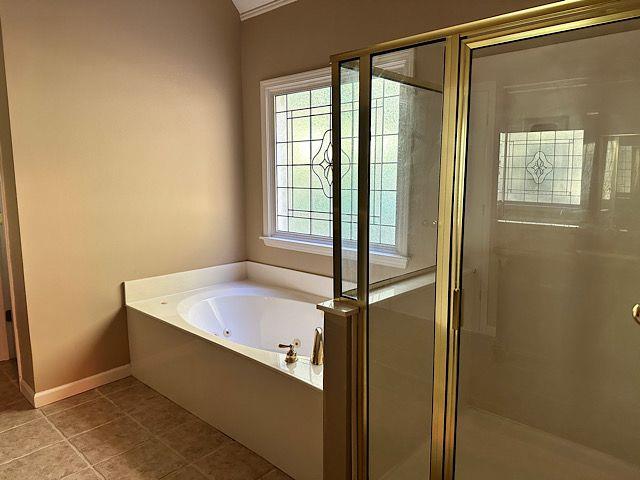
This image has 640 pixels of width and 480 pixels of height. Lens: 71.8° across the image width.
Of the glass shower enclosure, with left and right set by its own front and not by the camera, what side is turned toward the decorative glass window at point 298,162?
right

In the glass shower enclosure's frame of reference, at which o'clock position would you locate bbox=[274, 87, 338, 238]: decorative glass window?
The decorative glass window is roughly at 3 o'clock from the glass shower enclosure.

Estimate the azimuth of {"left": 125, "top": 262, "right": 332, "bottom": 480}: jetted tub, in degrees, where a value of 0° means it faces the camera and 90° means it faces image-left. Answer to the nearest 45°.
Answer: approximately 45°

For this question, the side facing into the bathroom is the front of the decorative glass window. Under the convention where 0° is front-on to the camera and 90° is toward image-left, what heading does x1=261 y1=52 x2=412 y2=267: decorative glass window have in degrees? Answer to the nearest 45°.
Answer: approximately 45°

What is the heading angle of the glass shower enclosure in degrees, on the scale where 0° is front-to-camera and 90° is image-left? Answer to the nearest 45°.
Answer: approximately 45°

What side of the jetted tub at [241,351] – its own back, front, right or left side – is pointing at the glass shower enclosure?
left

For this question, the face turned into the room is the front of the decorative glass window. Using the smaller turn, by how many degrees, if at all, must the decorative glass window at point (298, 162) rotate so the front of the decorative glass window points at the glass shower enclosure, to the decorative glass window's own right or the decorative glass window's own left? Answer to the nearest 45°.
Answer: approximately 90° to the decorative glass window's own left
